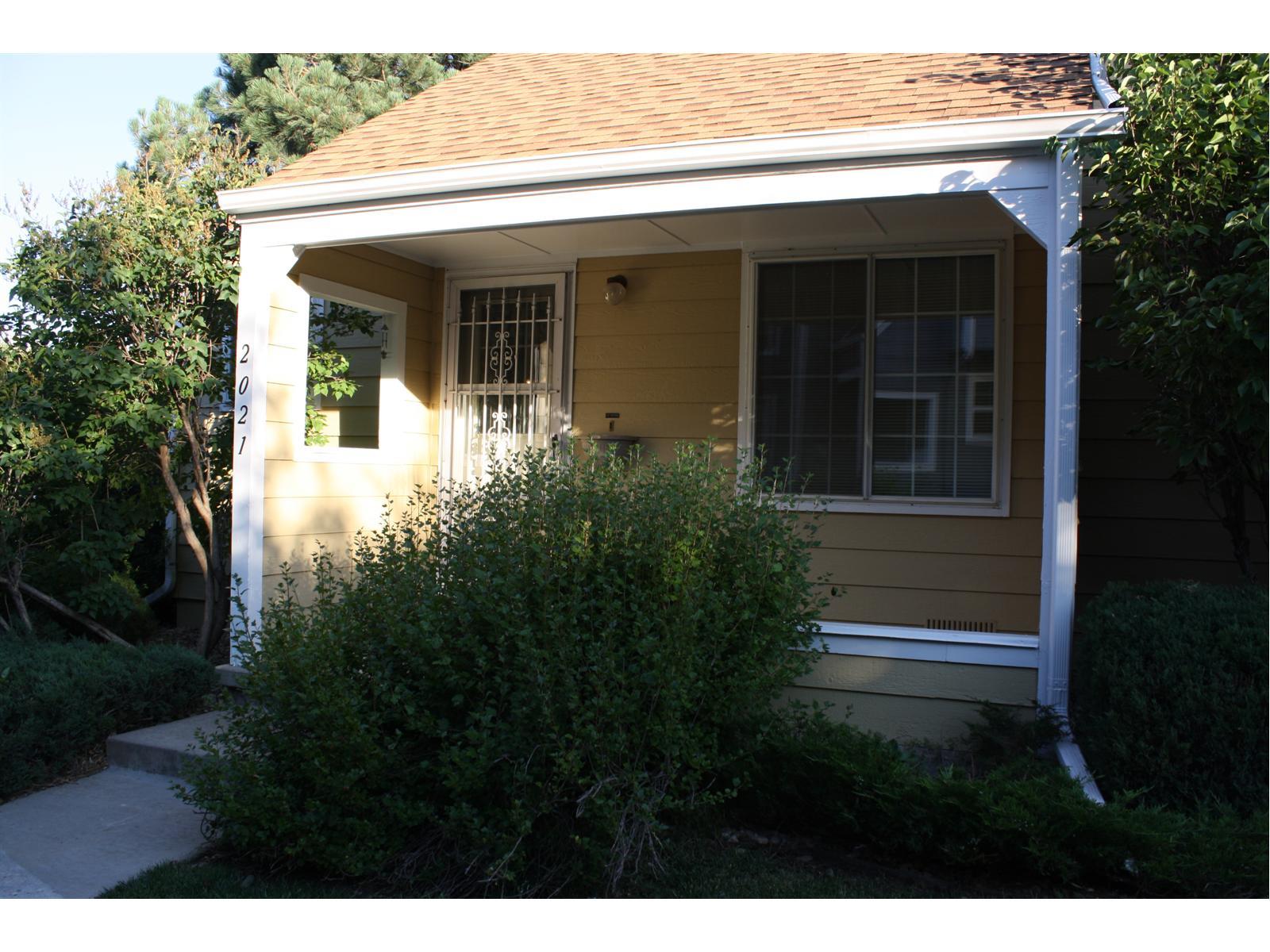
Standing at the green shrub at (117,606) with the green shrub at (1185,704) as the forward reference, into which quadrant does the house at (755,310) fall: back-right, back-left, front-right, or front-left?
front-left

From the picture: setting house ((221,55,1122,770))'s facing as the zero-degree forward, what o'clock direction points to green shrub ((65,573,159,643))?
The green shrub is roughly at 3 o'clock from the house.

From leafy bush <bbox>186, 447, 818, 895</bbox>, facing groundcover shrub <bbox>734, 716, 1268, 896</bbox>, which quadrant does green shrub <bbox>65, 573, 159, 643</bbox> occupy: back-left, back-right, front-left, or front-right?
back-left

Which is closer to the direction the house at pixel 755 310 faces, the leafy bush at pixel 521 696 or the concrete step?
the leafy bush

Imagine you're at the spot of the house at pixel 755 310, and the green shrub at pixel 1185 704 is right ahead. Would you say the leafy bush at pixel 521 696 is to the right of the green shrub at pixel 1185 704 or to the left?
right

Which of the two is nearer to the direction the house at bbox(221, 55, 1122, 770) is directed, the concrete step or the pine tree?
the concrete step

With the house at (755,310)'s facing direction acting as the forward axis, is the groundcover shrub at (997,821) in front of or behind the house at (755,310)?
in front

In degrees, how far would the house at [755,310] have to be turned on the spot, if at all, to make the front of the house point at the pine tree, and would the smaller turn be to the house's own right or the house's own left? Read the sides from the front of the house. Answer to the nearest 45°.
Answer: approximately 135° to the house's own right

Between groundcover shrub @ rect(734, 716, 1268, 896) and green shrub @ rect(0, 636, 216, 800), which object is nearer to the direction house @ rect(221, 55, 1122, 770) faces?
the groundcover shrub

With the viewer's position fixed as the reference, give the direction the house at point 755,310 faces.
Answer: facing the viewer

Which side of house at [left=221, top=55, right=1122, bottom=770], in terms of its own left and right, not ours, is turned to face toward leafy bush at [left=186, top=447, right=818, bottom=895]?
front
